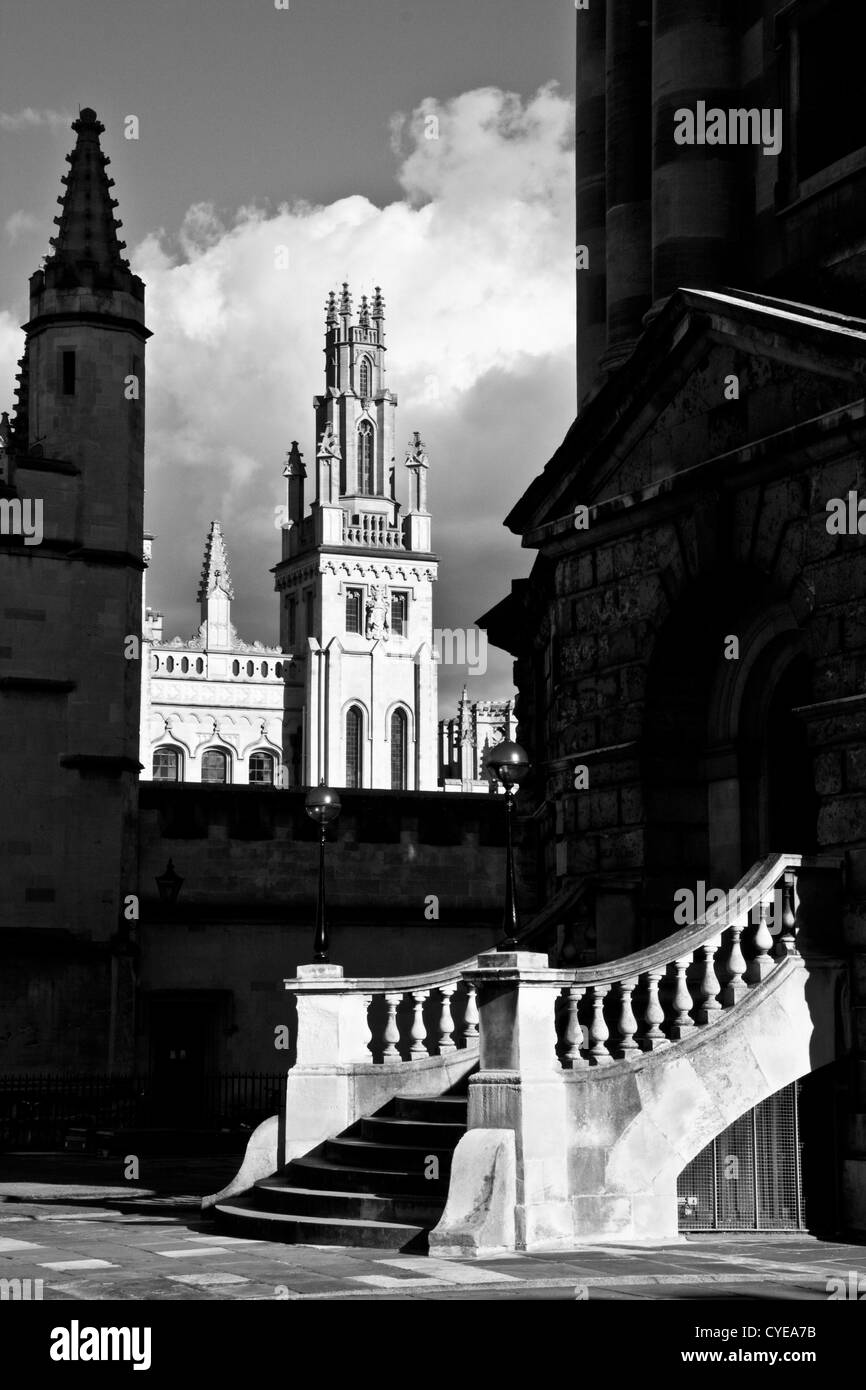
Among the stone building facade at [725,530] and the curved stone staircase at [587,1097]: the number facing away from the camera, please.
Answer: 0

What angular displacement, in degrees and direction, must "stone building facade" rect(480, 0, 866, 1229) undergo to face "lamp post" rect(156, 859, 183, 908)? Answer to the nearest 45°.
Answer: approximately 90° to its right

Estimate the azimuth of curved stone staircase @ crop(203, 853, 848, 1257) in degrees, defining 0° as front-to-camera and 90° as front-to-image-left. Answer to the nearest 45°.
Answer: approximately 45°

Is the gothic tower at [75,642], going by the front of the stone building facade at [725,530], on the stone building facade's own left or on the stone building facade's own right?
on the stone building facade's own right

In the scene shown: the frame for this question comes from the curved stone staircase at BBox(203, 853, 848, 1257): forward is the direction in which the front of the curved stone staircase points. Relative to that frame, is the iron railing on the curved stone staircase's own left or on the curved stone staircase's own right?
on the curved stone staircase's own right

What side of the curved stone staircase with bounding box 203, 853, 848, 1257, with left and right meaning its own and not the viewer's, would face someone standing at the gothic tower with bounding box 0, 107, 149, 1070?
right

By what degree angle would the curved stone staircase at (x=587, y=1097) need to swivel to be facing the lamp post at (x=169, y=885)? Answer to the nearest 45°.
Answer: approximately 135° to its right

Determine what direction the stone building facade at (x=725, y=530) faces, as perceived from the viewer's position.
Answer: facing the viewer and to the left of the viewer
